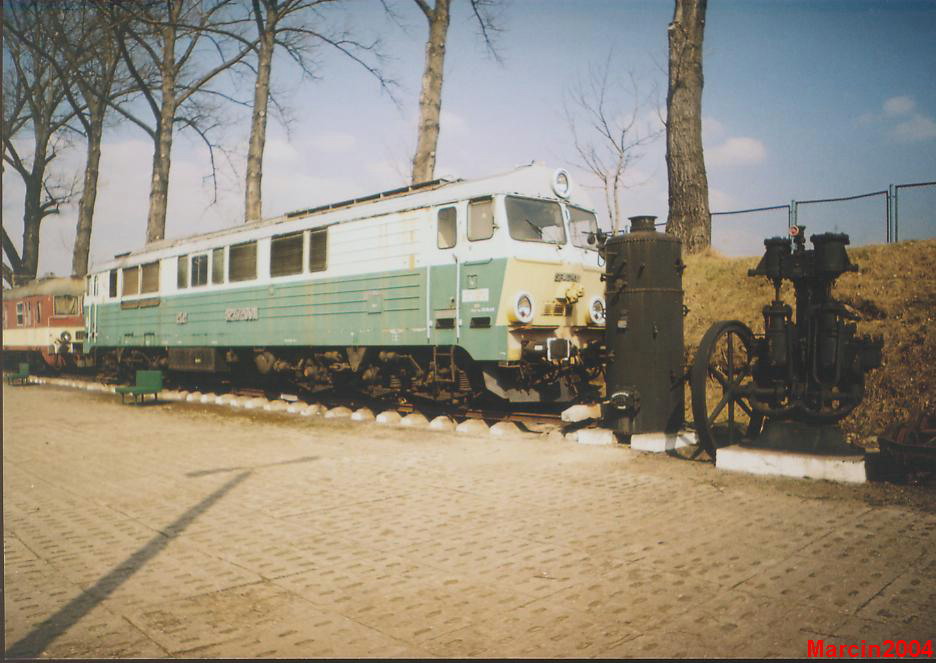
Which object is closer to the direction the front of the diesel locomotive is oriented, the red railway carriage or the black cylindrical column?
the black cylindrical column

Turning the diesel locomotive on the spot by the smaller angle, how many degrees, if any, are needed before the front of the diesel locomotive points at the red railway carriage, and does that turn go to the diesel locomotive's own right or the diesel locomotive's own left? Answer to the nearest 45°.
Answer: approximately 180°

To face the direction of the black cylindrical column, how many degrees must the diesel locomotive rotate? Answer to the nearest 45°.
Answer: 0° — it already faces it

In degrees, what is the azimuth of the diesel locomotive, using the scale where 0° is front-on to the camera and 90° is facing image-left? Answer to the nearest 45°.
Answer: approximately 315°
